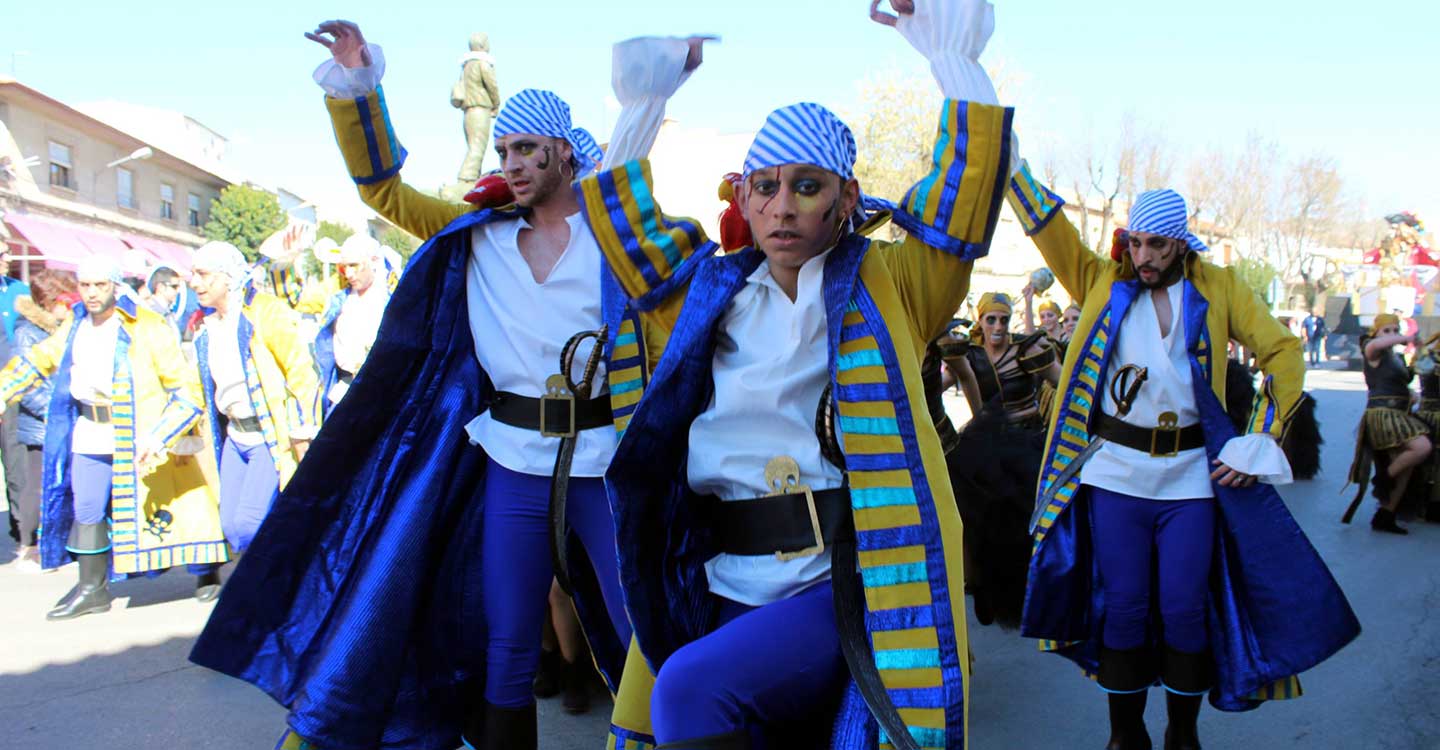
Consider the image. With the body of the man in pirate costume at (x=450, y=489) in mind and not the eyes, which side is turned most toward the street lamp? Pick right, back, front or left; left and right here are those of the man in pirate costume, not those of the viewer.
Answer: back

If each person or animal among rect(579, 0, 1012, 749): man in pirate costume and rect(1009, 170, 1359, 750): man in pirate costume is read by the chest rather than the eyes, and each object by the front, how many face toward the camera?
2

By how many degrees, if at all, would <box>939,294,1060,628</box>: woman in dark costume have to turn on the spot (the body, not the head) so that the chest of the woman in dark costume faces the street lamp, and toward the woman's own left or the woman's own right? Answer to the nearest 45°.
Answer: approximately 135° to the woman's own right

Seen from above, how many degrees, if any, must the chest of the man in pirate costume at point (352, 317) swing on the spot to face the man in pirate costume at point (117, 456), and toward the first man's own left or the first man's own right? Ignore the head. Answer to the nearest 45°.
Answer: approximately 45° to the first man's own right

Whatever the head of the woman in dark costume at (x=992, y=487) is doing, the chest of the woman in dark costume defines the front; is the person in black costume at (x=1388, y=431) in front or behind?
behind

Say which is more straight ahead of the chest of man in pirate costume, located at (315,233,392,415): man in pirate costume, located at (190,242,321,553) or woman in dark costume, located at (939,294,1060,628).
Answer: the man in pirate costume

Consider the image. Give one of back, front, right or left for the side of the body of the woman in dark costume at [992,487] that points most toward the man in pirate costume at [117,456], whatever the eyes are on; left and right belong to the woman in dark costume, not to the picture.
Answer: right

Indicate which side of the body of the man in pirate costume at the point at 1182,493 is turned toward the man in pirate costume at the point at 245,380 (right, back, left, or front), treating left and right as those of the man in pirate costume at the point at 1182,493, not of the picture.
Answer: right
